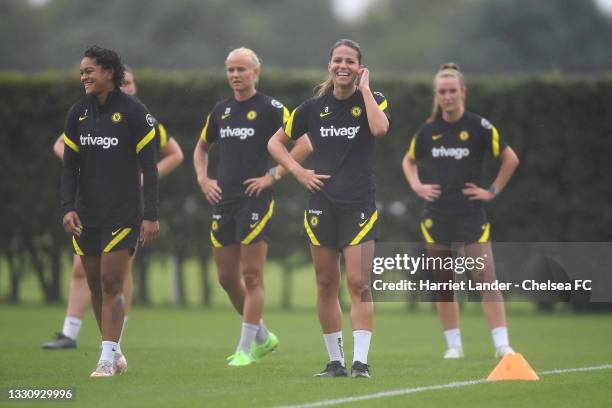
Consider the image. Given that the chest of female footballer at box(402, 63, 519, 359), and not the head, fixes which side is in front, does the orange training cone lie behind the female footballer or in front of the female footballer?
in front

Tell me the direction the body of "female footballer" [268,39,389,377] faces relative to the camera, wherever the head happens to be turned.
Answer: toward the camera

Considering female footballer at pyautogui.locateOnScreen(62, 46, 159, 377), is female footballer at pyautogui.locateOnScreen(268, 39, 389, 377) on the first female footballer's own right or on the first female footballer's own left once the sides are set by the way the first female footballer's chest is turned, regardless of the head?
on the first female footballer's own left

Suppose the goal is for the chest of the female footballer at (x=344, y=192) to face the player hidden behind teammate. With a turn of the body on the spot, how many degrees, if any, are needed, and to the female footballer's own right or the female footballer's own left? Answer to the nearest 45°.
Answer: approximately 135° to the female footballer's own right

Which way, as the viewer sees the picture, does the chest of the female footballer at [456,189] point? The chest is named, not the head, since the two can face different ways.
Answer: toward the camera

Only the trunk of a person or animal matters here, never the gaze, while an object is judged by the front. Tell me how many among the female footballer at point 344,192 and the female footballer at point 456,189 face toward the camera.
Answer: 2
